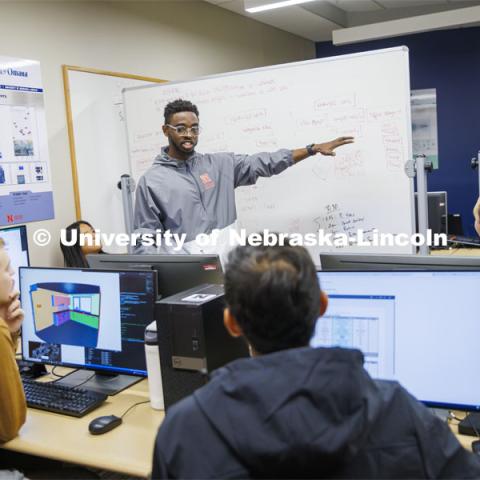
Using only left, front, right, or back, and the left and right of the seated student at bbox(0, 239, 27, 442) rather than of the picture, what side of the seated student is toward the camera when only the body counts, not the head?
right

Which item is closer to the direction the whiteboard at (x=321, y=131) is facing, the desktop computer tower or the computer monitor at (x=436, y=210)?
the desktop computer tower

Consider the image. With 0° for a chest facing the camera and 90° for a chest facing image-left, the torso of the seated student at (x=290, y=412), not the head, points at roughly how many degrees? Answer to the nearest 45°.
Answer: approximately 180°

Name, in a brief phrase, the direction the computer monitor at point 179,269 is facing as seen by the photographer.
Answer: facing away from the viewer

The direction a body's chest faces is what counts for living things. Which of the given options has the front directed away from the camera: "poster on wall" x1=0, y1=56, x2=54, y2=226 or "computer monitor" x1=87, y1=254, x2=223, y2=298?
the computer monitor

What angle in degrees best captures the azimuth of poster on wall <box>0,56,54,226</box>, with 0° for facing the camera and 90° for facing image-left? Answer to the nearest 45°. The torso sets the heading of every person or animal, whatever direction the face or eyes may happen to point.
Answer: approximately 315°

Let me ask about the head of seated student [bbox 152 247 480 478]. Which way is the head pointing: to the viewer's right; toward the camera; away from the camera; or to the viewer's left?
away from the camera

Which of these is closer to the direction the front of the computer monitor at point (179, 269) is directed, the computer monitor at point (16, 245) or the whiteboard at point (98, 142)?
the whiteboard

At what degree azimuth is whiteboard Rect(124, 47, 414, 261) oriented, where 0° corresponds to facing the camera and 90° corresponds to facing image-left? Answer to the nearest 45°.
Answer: approximately 45°
